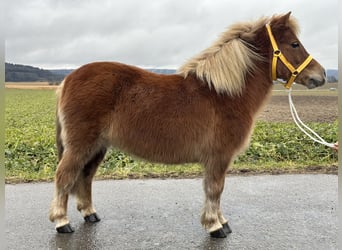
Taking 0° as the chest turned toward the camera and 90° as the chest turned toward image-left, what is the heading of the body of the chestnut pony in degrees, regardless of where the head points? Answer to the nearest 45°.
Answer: approximately 270°
